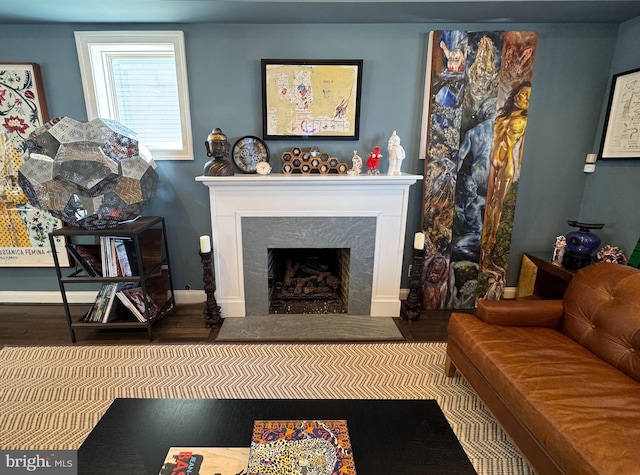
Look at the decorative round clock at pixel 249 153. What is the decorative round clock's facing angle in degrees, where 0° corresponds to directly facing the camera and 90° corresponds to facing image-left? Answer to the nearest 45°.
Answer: approximately 0°

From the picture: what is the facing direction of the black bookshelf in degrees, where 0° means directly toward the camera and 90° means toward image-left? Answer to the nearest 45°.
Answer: approximately 0°

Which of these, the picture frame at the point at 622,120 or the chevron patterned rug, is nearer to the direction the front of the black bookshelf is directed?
the chevron patterned rug

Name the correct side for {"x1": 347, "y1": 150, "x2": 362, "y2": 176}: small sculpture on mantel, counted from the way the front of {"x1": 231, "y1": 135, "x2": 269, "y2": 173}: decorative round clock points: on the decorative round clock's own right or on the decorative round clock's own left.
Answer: on the decorative round clock's own left

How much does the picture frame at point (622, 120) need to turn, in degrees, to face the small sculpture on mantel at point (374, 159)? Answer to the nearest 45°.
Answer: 0° — it already faces it

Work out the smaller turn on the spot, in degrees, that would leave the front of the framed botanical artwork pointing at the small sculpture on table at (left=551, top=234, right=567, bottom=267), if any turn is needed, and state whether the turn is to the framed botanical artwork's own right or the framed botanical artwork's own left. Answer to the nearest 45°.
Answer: approximately 45° to the framed botanical artwork's own left
